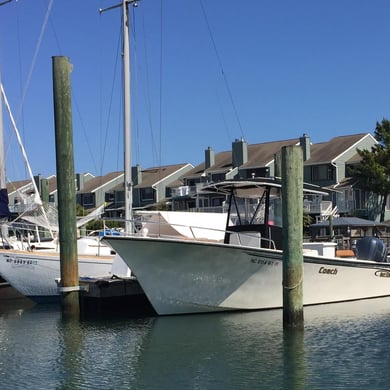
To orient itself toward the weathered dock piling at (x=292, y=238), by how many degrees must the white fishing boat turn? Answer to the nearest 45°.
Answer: approximately 45° to its left

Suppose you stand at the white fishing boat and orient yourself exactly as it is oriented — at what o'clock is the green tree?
The green tree is roughly at 5 o'clock from the white fishing boat.

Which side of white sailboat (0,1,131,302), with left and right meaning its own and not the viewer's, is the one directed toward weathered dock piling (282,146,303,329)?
left

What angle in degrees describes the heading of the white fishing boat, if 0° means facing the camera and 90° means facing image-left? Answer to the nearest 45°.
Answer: approximately 45°

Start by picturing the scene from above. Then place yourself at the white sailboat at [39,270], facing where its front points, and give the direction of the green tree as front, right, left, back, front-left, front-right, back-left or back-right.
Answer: back

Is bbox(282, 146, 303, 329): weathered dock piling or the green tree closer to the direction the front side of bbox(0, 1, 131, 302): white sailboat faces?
the weathered dock piling

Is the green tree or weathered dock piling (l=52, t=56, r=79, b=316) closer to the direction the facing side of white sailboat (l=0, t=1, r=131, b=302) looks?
the weathered dock piling

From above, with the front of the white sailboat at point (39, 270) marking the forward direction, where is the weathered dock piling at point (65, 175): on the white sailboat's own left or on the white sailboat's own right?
on the white sailboat's own left
